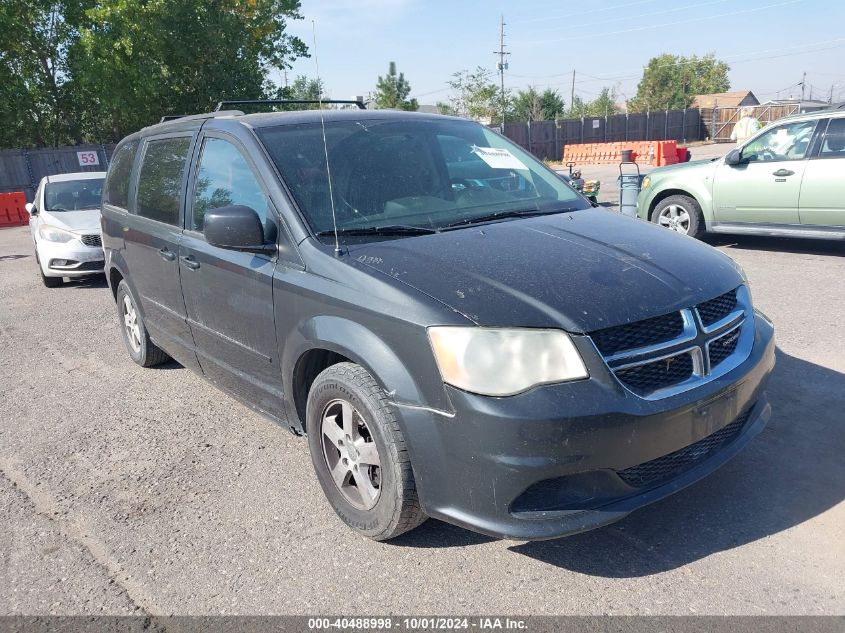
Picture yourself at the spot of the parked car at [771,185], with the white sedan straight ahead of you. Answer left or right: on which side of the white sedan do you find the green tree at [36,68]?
right

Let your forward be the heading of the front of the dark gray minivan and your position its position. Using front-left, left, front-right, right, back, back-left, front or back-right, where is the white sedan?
back

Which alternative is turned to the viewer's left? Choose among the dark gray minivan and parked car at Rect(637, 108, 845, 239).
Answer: the parked car

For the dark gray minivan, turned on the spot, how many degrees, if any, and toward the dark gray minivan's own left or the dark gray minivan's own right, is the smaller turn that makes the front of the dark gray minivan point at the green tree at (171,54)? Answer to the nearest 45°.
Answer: approximately 135° to the dark gray minivan's own left

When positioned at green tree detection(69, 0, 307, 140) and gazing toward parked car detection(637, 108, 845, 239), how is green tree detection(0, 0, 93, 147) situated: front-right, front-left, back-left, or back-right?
back-right

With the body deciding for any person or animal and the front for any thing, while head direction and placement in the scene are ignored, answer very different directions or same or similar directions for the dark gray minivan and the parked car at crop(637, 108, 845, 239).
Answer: very different directions

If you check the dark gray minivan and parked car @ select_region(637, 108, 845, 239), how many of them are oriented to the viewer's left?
1

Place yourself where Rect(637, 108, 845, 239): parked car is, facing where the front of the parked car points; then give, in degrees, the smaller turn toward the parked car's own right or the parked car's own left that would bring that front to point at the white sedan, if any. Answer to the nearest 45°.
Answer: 0° — it already faces it

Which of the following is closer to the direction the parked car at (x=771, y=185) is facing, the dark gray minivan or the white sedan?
the white sedan

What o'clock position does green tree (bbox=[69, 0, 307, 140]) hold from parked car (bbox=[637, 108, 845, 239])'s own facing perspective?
The green tree is roughly at 1 o'clock from the parked car.

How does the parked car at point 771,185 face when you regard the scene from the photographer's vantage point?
facing to the left of the viewer

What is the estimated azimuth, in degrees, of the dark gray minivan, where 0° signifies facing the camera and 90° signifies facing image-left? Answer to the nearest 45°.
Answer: approximately 315°

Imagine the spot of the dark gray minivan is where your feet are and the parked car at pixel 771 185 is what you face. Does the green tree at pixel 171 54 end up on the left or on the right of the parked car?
left

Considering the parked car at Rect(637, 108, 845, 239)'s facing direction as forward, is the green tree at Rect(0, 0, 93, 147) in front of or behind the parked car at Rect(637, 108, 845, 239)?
in front
